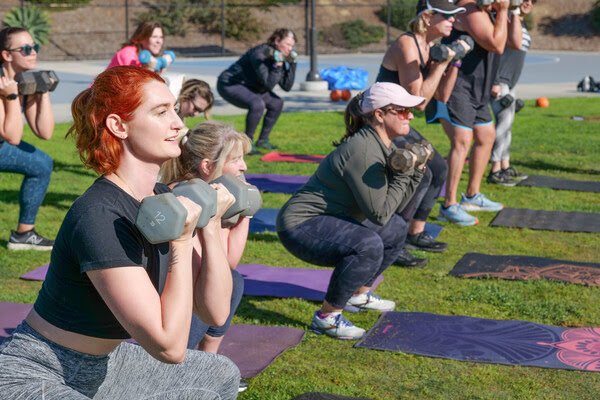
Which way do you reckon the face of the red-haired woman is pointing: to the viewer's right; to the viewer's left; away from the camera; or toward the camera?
to the viewer's right

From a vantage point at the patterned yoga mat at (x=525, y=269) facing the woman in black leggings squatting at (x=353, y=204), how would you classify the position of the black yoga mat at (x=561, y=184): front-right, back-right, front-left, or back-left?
back-right

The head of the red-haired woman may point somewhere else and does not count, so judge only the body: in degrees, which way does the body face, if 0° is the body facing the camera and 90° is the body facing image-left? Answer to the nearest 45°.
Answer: approximately 270°
